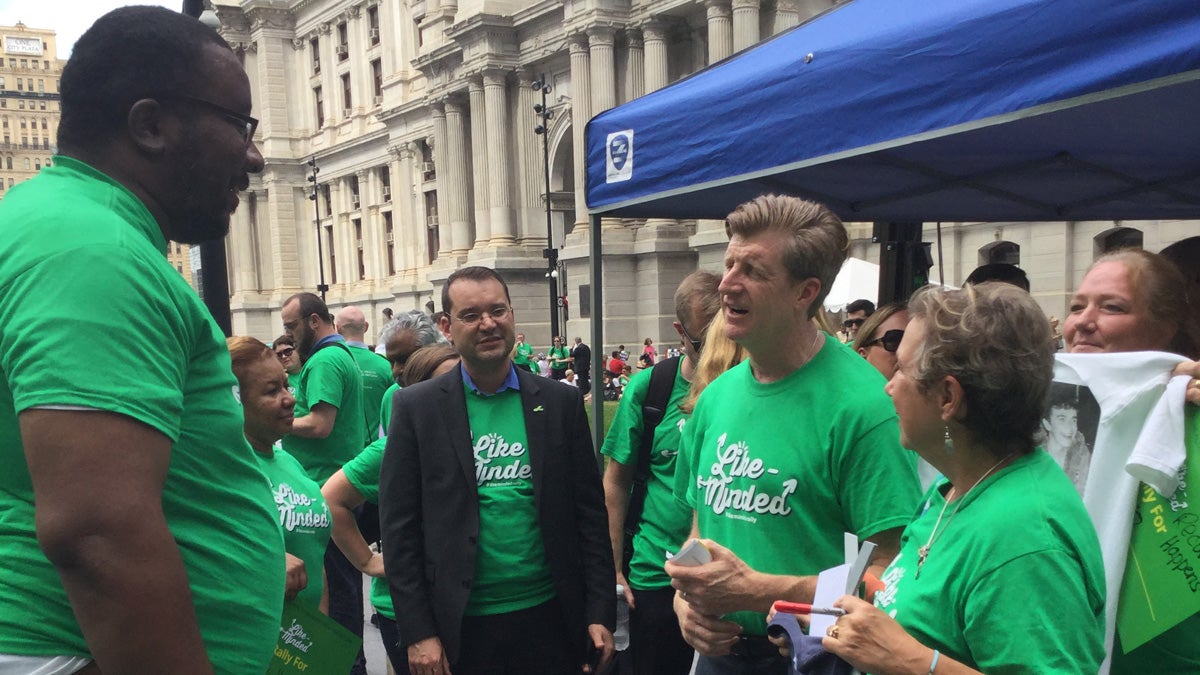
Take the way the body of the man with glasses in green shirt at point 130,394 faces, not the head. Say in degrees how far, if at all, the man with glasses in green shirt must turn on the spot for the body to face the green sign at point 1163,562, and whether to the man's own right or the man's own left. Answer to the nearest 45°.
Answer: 0° — they already face it

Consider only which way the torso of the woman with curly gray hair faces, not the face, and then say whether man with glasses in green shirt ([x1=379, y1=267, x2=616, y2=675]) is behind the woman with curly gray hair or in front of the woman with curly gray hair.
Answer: in front

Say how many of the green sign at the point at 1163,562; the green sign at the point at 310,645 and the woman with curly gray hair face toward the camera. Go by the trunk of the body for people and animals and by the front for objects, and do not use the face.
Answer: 2

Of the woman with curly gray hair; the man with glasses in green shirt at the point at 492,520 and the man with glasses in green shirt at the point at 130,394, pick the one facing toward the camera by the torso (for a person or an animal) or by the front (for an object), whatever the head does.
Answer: the man with glasses in green shirt at the point at 492,520

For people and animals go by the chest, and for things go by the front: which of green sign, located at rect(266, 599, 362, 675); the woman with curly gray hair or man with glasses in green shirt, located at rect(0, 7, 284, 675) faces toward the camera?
the green sign

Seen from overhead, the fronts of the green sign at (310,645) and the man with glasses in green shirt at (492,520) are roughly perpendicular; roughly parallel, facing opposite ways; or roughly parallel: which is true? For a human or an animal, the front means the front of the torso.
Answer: roughly parallel

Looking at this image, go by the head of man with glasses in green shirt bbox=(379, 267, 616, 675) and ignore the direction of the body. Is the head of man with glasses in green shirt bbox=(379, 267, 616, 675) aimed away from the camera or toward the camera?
toward the camera

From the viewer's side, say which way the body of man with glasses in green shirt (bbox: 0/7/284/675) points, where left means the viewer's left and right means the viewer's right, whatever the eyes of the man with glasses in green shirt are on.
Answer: facing to the right of the viewer

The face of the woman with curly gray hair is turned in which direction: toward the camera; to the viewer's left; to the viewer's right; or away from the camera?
to the viewer's left

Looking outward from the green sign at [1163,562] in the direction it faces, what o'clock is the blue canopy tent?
The blue canopy tent is roughly at 5 o'clock from the green sign.

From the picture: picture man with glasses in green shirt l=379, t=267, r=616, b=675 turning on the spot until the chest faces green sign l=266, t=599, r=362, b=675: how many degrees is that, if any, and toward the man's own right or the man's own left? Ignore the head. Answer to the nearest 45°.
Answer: approximately 45° to the man's own right

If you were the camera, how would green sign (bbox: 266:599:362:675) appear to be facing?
facing the viewer

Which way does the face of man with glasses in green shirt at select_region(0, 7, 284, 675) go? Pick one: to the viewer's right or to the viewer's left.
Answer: to the viewer's right

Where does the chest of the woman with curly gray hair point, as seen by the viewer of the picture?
to the viewer's left

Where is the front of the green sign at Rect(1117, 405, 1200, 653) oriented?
toward the camera

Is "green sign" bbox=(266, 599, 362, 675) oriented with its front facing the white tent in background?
no
